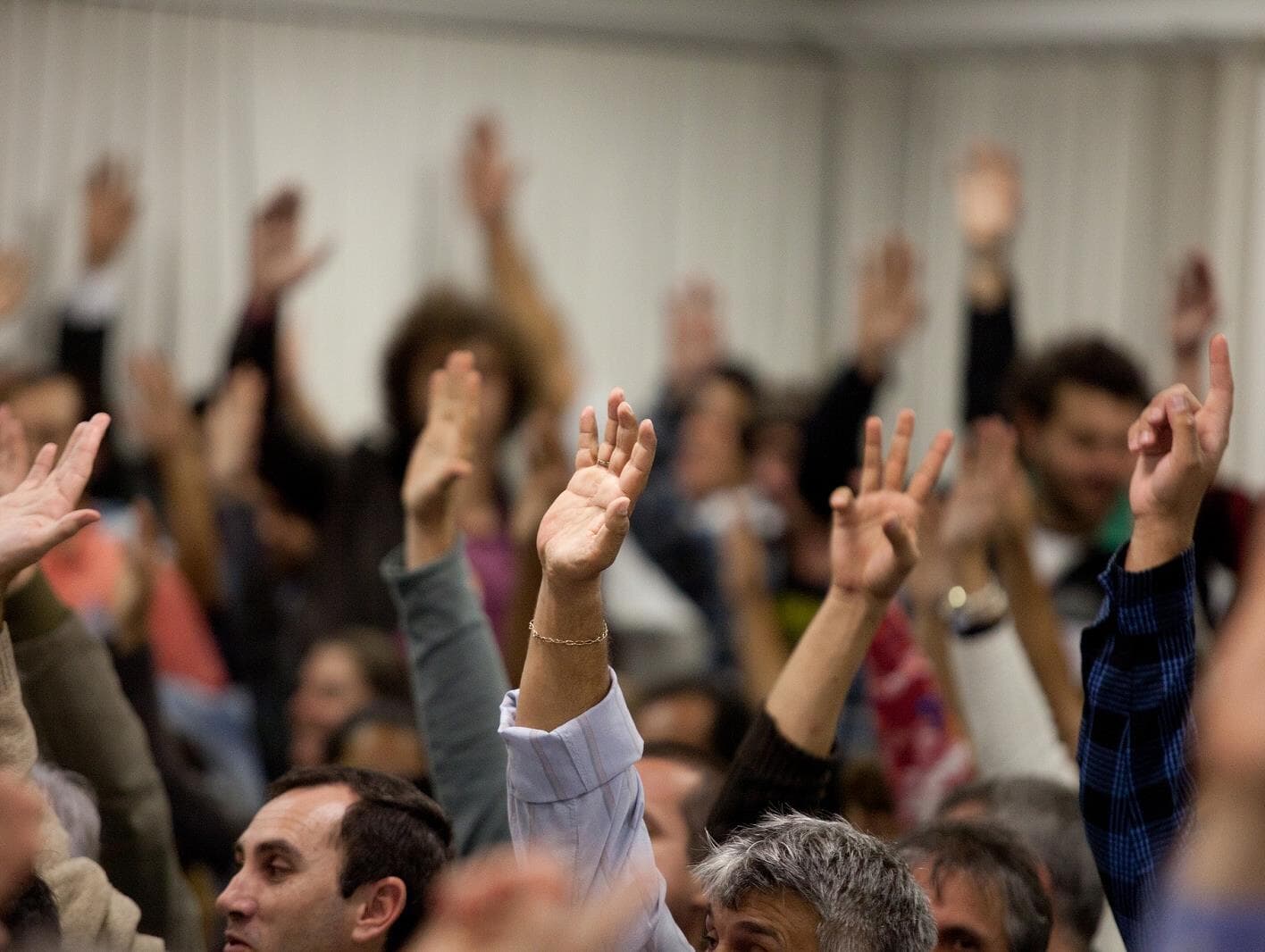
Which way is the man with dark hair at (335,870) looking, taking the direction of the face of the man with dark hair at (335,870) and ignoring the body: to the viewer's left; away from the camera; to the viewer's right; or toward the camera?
to the viewer's left

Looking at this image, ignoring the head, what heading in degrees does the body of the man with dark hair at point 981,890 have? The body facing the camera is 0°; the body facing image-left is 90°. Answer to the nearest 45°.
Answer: approximately 45°
